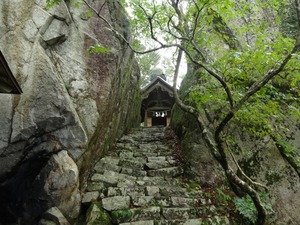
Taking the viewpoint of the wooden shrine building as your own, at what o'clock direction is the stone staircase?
The stone staircase is roughly at 12 o'clock from the wooden shrine building.

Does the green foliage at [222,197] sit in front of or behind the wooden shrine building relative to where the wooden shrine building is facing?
in front

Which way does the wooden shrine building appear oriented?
toward the camera

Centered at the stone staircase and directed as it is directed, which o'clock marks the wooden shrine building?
The wooden shrine building is roughly at 6 o'clock from the stone staircase.

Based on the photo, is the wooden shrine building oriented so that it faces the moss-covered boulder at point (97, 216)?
yes

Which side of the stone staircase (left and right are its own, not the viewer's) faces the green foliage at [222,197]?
left

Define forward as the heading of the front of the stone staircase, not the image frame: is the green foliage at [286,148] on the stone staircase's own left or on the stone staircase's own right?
on the stone staircase's own left

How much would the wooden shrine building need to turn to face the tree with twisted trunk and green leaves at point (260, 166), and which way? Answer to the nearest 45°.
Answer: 0° — it already faces it

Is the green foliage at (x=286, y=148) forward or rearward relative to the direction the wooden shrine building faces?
forward
